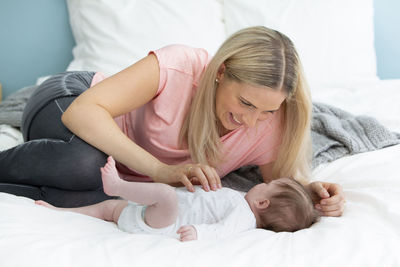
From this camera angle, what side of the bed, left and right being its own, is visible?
front
